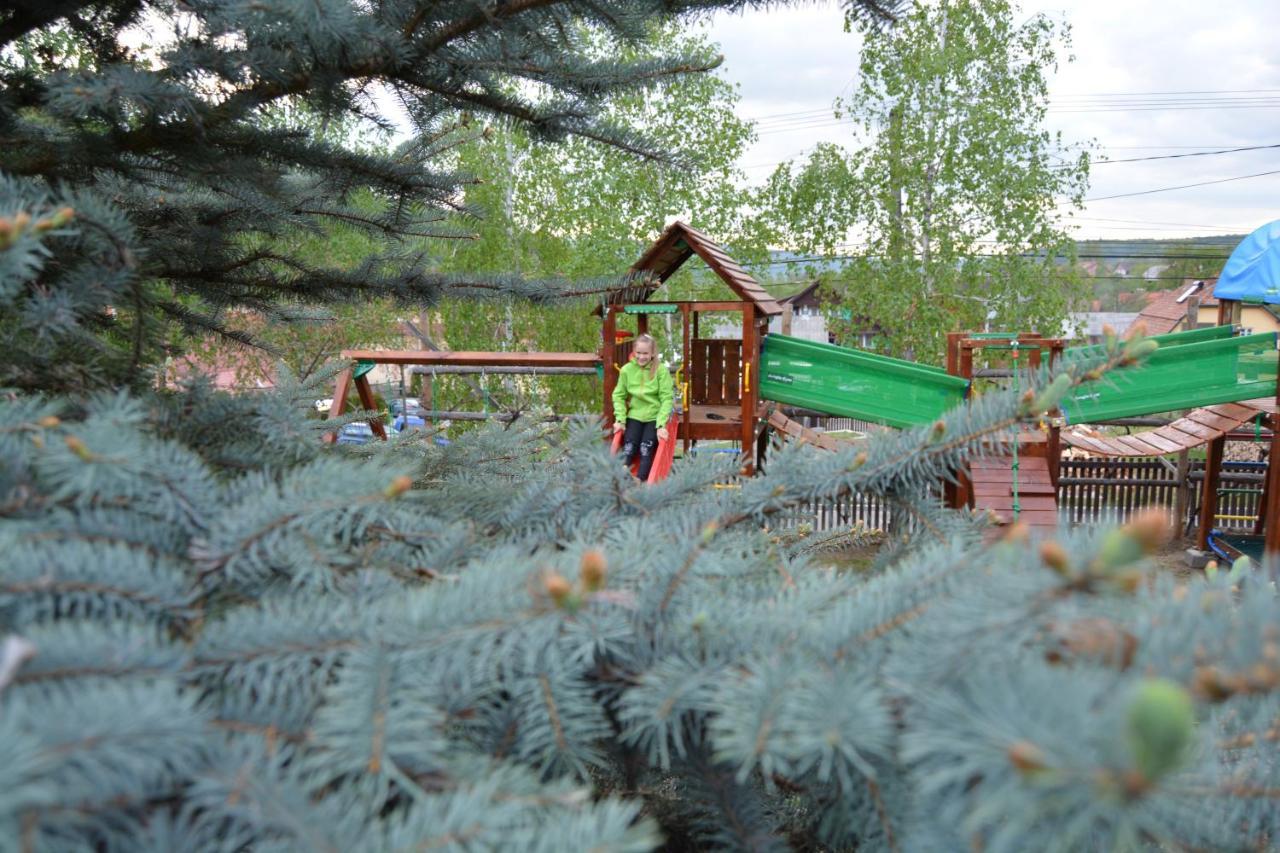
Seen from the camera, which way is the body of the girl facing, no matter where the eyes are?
toward the camera

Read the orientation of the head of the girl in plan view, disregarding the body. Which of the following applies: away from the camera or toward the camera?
toward the camera

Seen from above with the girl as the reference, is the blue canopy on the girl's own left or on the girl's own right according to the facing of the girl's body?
on the girl's own left

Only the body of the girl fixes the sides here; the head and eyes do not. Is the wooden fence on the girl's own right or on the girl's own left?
on the girl's own left
